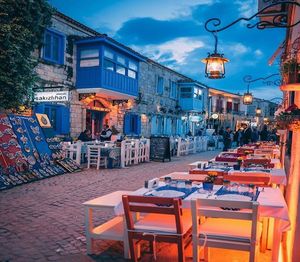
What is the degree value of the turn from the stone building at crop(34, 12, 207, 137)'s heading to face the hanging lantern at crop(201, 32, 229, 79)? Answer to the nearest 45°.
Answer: approximately 45° to its right

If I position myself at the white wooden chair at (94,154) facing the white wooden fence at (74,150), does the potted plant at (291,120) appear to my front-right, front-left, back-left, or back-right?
back-left

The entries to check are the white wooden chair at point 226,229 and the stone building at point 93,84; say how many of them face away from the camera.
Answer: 1

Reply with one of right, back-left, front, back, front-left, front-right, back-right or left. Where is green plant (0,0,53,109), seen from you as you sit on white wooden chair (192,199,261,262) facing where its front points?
front-left

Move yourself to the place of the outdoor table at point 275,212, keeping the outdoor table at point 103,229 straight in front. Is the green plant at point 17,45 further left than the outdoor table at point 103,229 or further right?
right

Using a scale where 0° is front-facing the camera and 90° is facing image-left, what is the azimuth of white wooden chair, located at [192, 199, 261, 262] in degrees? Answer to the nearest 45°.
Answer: approximately 180°

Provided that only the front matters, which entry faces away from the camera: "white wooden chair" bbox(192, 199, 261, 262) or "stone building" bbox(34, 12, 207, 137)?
the white wooden chair

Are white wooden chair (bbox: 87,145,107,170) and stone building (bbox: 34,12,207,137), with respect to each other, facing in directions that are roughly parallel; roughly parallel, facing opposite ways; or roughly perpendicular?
roughly perpendicular
